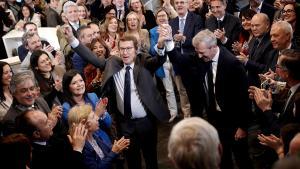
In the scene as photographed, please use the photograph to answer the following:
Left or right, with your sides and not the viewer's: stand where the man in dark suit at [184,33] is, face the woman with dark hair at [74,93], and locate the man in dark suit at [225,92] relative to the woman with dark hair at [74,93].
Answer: left

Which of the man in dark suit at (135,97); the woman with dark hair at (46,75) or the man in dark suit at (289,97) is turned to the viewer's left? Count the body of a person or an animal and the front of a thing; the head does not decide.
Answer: the man in dark suit at (289,97)

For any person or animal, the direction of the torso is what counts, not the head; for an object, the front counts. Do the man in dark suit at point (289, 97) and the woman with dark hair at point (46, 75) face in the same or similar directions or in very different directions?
very different directions

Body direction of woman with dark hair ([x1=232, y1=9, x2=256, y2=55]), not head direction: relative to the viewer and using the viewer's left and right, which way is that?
facing the viewer and to the left of the viewer

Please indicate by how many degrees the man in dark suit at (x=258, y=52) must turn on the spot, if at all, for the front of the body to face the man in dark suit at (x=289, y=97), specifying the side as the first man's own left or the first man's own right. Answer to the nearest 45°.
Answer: approximately 45° to the first man's own left

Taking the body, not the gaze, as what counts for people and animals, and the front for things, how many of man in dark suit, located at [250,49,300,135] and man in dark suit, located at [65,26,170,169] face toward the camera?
1
